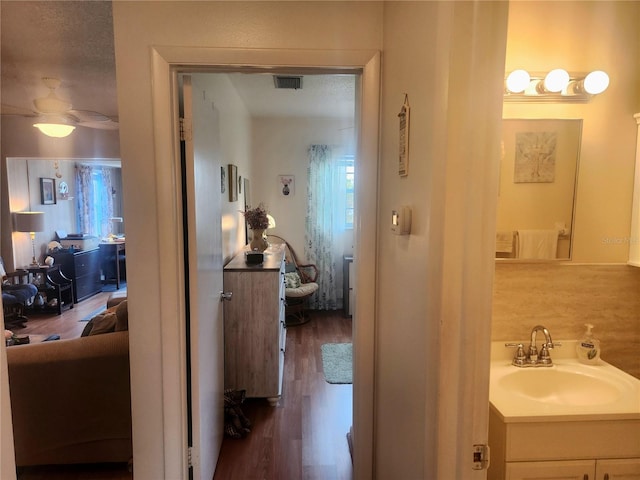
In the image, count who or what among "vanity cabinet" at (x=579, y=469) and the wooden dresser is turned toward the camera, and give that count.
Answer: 1

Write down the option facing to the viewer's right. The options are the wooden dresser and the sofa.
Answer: the wooden dresser

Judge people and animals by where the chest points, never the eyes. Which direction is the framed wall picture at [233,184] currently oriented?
to the viewer's right

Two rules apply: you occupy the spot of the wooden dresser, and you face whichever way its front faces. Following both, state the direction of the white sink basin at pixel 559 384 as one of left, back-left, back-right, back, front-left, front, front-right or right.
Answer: front-right

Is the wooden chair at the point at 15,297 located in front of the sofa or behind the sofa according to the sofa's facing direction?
in front

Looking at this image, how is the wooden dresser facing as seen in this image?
to the viewer's right

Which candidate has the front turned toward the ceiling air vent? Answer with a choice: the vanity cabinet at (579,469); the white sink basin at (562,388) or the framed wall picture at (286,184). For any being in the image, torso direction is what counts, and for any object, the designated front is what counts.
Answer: the framed wall picture

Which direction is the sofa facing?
away from the camera

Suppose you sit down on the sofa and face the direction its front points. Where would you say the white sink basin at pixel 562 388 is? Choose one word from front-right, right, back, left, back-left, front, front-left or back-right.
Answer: back-right

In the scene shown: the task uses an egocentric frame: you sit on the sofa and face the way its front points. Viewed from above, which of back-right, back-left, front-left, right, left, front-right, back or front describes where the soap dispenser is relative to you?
back-right
